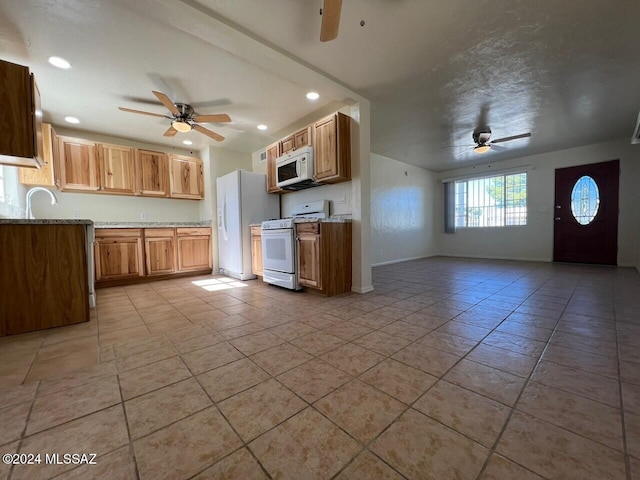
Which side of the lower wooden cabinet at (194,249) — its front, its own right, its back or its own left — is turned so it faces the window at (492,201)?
left

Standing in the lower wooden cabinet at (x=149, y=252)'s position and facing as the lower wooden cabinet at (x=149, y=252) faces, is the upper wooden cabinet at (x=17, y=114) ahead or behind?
ahead

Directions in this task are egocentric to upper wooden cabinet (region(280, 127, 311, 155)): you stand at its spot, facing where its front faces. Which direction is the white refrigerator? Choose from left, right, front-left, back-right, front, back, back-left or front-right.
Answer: right

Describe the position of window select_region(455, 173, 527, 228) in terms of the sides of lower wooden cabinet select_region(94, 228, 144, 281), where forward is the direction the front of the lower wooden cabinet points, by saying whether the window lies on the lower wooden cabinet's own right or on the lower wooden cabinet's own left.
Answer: on the lower wooden cabinet's own left

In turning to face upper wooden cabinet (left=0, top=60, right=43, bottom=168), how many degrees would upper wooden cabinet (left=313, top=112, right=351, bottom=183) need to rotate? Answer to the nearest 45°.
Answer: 0° — it already faces it

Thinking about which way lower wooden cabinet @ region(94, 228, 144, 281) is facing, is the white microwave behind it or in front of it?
in front

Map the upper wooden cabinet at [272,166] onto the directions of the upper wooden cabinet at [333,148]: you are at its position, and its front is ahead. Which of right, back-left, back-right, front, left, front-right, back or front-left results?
right

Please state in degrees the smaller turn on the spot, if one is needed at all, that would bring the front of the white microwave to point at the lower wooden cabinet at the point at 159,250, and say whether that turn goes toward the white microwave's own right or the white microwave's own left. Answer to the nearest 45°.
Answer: approximately 90° to the white microwave's own right

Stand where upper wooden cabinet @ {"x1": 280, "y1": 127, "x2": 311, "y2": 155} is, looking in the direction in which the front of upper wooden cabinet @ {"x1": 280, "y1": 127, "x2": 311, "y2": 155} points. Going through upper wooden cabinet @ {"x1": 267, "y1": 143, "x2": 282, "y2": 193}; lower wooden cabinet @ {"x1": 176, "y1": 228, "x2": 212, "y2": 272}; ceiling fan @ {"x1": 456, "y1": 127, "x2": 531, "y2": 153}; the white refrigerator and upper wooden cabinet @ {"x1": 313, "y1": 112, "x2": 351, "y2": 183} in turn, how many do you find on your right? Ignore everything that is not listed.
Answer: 3

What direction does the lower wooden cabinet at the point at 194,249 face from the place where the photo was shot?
facing the viewer

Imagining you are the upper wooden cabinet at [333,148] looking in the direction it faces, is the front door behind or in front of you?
behind

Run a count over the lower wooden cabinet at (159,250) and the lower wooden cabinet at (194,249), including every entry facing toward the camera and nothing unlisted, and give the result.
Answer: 2

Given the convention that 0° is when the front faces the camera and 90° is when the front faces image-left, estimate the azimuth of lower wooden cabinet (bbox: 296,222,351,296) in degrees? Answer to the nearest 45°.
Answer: approximately 45°

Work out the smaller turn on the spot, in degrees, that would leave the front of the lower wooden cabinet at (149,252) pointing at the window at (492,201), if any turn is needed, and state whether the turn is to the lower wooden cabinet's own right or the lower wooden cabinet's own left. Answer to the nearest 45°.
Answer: approximately 90° to the lower wooden cabinet's own left

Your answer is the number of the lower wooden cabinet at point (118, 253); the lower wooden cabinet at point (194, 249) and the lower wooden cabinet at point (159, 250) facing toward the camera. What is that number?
3

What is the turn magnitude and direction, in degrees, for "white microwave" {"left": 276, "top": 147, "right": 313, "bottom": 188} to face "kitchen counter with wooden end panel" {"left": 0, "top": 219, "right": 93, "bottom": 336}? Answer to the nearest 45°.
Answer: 0° — it already faces it

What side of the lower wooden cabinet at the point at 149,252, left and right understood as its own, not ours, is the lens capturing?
front

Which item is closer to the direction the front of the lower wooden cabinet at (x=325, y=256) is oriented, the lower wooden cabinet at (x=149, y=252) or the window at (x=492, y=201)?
the lower wooden cabinet

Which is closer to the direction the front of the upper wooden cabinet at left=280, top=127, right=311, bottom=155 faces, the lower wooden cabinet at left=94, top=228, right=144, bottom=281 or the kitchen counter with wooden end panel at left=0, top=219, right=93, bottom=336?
the kitchen counter with wooden end panel

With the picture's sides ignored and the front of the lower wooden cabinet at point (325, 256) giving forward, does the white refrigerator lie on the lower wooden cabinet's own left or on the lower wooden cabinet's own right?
on the lower wooden cabinet's own right

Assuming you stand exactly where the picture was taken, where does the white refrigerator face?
facing the viewer and to the left of the viewer

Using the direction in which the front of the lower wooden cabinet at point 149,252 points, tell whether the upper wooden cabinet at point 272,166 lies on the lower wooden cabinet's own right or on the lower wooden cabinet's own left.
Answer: on the lower wooden cabinet's own left
